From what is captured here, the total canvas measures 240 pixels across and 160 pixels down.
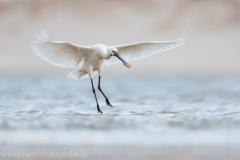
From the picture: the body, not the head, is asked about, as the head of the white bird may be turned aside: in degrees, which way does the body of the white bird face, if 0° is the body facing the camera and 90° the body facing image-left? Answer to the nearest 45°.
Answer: approximately 315°
